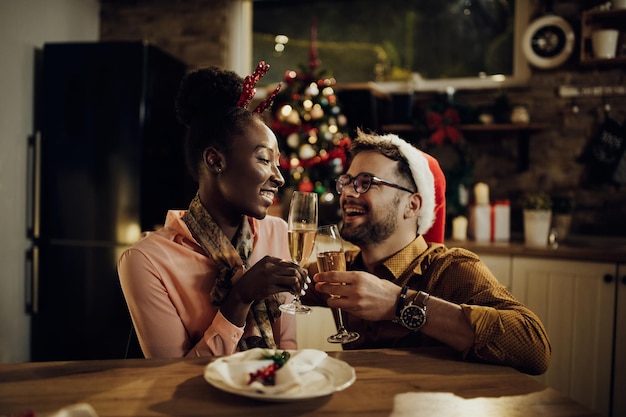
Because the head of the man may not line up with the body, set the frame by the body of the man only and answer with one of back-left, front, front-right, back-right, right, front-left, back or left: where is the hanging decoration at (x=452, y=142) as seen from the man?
back-right

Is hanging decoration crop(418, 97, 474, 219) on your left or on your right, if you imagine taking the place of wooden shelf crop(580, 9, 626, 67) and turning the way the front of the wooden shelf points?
on your right

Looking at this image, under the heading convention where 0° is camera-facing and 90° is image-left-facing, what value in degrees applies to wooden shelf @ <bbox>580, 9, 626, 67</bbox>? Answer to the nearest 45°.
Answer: approximately 0°

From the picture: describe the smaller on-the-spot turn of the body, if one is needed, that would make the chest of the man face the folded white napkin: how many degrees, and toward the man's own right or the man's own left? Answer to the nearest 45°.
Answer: approximately 45° to the man's own left

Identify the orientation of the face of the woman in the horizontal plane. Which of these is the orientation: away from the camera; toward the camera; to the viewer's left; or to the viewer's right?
to the viewer's right

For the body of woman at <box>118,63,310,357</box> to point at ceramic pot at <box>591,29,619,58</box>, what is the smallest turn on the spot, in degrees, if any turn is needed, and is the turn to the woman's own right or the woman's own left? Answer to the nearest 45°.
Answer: approximately 90° to the woman's own left

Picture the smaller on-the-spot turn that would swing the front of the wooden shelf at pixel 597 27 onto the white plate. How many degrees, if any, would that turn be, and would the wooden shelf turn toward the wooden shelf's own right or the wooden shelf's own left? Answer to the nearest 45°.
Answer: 0° — it already faces it

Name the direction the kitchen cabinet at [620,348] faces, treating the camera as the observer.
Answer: facing the viewer

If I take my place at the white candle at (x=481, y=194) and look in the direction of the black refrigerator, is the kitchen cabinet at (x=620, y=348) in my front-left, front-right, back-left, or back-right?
back-left

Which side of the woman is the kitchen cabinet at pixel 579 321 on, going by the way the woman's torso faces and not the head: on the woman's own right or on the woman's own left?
on the woman's own left

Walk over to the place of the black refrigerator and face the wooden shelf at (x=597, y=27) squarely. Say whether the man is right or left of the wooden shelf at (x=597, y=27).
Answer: right

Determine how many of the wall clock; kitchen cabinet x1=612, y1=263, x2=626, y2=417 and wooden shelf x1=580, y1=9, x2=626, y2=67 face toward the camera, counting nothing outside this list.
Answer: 3
